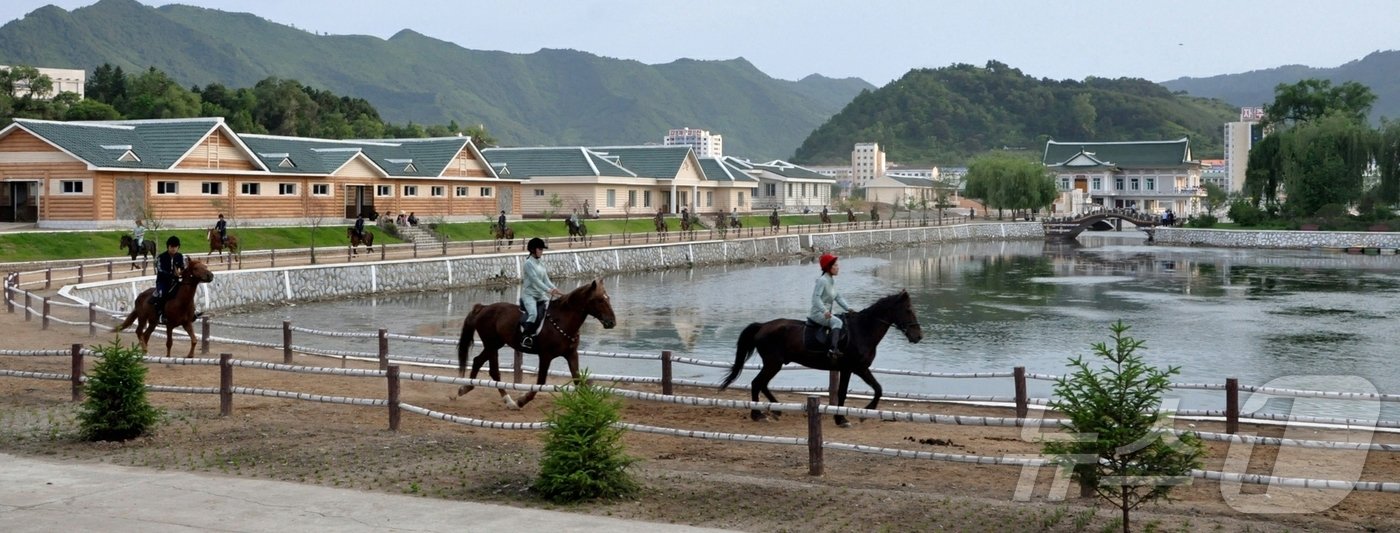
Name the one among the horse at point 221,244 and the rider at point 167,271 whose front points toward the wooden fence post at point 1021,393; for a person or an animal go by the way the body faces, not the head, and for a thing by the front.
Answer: the rider

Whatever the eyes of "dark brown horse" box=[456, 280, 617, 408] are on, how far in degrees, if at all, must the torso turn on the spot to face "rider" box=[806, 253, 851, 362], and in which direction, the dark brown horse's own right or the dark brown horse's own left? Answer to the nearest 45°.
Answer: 0° — it already faces them

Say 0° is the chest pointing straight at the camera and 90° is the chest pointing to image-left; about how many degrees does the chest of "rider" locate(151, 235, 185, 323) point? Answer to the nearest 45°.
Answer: approximately 315°

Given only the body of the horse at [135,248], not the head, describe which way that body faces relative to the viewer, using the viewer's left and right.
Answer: facing to the left of the viewer

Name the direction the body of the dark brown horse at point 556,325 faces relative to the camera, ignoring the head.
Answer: to the viewer's right

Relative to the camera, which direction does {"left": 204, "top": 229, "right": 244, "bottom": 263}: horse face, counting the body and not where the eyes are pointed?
to the viewer's left

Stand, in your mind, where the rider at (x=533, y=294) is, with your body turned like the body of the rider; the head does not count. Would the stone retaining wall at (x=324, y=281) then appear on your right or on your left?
on your left

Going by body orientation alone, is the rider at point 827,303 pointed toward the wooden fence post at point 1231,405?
yes

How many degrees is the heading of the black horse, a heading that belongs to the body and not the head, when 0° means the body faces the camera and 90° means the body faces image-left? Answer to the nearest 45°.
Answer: approximately 270°

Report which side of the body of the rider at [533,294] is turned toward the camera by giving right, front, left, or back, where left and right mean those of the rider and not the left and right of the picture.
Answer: right

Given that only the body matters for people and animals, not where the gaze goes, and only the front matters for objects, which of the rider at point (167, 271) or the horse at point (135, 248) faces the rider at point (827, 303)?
the rider at point (167, 271)

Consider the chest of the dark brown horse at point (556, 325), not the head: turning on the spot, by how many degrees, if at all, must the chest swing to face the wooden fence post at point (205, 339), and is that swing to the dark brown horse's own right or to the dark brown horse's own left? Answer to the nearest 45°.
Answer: approximately 135° to the dark brown horse's own left

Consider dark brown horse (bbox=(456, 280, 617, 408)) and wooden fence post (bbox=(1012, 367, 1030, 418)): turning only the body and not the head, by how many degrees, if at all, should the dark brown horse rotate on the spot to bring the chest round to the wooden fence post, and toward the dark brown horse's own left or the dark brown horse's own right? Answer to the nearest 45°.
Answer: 0° — it already faces it
